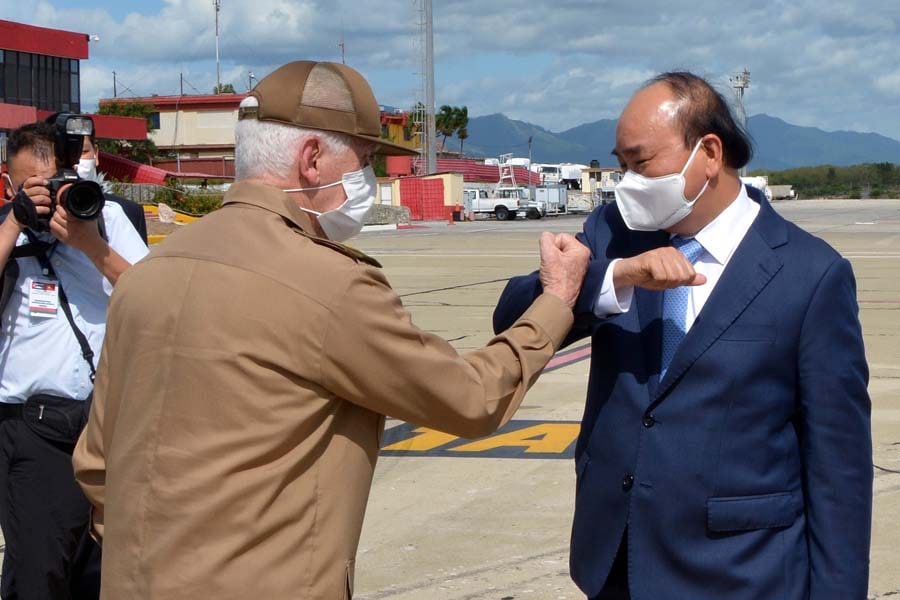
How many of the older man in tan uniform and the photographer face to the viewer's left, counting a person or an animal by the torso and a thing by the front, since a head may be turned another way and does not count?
0

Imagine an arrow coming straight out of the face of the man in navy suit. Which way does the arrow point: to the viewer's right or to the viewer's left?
to the viewer's left

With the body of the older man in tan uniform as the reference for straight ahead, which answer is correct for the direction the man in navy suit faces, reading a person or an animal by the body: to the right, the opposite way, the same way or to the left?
the opposite way

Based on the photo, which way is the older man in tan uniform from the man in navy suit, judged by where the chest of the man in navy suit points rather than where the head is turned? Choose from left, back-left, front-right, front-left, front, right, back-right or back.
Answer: front

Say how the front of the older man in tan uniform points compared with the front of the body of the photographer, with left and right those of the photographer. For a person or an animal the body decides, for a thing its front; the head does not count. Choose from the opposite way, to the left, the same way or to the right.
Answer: to the left

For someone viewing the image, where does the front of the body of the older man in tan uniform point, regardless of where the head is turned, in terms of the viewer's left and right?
facing away from the viewer and to the right of the viewer

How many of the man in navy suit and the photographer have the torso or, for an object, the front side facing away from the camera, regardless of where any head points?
0

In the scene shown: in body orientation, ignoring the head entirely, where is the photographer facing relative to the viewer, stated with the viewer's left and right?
facing the viewer and to the right of the viewer

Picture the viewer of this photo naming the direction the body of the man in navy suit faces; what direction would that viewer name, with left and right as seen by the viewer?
facing the viewer and to the left of the viewer
